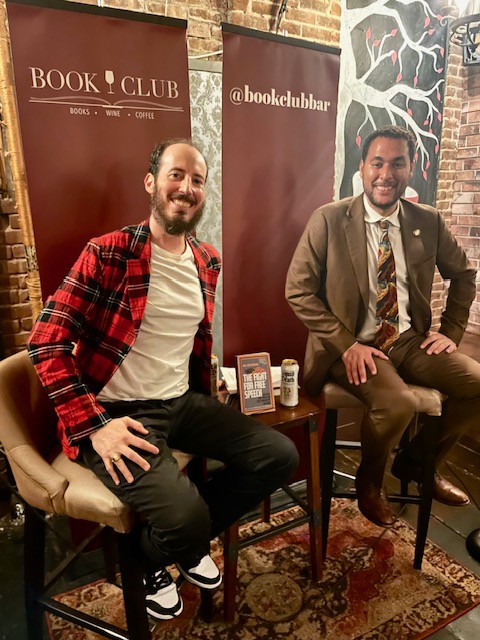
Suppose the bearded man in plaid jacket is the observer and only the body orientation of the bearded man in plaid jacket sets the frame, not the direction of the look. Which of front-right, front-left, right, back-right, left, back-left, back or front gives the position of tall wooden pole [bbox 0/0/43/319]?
back

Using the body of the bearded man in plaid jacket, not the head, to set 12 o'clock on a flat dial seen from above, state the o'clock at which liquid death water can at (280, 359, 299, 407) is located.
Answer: The liquid death water can is roughly at 10 o'clock from the bearded man in plaid jacket.

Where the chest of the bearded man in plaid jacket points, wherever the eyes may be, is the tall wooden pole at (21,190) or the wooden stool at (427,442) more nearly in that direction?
the wooden stool

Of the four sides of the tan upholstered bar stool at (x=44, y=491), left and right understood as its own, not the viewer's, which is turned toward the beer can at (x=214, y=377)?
left

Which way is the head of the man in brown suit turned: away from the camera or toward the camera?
toward the camera

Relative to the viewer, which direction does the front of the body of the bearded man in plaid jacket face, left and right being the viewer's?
facing the viewer and to the right of the viewer

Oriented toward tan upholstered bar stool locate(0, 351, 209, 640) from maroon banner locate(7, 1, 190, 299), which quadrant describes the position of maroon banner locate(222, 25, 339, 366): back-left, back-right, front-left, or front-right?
back-left
